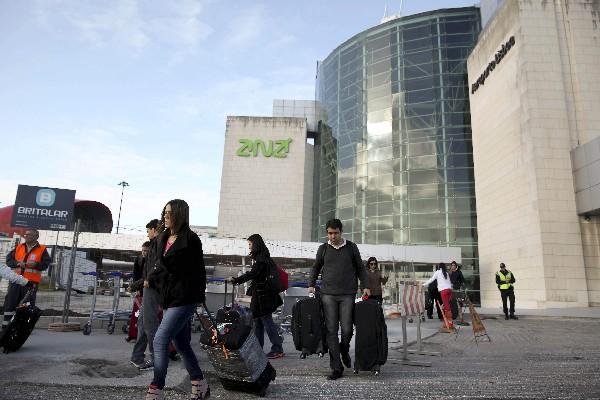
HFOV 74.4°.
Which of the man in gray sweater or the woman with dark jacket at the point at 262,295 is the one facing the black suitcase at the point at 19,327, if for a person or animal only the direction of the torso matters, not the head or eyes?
the woman with dark jacket

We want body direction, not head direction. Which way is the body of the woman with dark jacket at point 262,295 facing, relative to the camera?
to the viewer's left

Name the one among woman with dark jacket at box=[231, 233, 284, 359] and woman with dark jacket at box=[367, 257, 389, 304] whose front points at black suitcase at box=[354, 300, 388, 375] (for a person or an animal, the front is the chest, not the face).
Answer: woman with dark jacket at box=[367, 257, 389, 304]

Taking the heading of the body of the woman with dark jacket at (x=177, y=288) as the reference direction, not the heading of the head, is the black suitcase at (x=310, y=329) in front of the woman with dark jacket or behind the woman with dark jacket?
behind

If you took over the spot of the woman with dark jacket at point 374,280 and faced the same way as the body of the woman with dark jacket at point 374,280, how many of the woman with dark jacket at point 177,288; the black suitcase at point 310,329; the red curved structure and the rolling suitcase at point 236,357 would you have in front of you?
3
